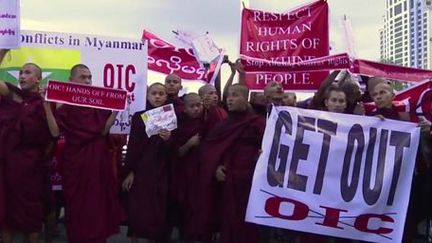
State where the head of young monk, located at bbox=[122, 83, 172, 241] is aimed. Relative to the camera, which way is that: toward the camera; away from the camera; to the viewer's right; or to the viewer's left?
toward the camera

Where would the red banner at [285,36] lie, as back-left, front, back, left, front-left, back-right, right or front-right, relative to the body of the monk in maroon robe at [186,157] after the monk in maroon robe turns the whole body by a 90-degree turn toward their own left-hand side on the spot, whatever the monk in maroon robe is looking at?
front

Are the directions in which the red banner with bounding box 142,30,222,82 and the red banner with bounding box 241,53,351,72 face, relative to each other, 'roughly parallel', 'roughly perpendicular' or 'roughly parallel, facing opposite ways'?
roughly parallel

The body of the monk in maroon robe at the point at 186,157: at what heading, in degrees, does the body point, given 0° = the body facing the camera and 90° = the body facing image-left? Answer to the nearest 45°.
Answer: approximately 315°

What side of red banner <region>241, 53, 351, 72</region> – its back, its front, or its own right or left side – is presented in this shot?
front

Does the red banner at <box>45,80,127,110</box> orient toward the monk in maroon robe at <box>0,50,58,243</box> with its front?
no

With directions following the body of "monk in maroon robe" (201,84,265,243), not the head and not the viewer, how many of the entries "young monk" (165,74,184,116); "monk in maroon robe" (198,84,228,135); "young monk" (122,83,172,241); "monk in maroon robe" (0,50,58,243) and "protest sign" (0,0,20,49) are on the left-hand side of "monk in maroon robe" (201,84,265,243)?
0

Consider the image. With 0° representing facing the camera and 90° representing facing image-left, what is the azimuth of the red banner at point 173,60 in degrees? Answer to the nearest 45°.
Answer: approximately 0°

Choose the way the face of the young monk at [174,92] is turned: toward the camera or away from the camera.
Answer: toward the camera

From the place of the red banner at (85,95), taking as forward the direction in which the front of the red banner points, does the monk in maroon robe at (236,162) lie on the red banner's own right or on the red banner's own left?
on the red banner's own left

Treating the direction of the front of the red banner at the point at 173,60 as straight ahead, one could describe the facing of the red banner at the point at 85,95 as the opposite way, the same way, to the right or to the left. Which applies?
the same way

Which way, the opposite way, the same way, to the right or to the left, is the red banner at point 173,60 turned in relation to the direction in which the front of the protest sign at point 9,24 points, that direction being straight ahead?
the same way

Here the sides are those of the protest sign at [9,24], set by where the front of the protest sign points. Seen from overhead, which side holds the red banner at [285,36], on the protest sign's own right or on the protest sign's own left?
on the protest sign's own left

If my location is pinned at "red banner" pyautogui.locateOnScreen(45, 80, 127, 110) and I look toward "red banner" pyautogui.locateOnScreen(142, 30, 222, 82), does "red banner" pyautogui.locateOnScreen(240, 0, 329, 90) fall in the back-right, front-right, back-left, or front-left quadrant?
front-right

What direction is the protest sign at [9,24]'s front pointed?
toward the camera
